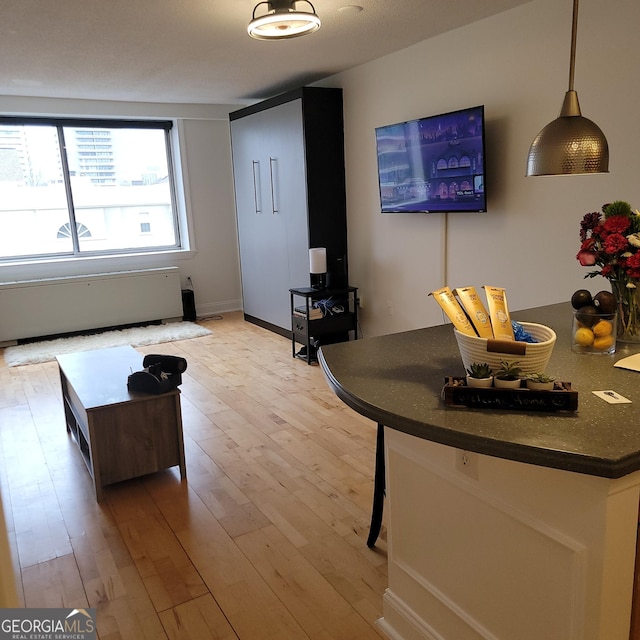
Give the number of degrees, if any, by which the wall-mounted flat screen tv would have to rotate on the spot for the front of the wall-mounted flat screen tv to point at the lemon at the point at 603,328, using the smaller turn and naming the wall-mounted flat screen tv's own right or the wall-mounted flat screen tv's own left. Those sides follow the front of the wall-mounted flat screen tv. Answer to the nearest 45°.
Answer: approximately 45° to the wall-mounted flat screen tv's own left

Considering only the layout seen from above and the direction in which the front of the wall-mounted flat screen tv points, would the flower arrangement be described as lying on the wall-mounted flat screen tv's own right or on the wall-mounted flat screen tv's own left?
on the wall-mounted flat screen tv's own left

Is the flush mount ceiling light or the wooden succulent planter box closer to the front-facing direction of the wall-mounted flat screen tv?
the flush mount ceiling light

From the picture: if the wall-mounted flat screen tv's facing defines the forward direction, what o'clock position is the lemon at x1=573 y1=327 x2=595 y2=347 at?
The lemon is roughly at 10 o'clock from the wall-mounted flat screen tv.

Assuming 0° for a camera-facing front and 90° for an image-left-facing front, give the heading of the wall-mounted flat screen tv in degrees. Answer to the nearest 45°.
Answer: approximately 45°

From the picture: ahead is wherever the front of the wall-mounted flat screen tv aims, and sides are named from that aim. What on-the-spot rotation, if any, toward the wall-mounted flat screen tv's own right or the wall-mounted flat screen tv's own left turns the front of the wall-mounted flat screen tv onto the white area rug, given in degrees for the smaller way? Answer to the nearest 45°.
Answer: approximately 45° to the wall-mounted flat screen tv's own right
